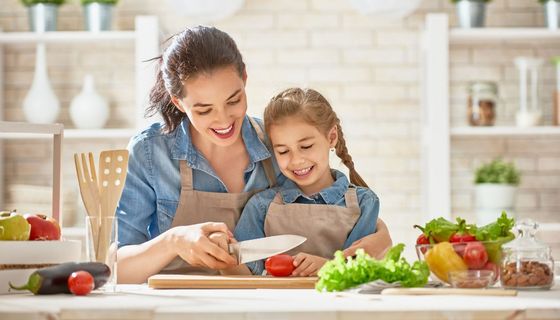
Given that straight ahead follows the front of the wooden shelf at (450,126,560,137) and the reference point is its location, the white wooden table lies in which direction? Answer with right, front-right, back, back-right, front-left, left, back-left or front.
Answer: front

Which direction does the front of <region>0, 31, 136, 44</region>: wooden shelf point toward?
toward the camera

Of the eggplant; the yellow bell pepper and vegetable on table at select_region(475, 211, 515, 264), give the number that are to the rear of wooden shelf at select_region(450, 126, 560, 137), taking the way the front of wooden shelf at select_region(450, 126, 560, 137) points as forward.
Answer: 0

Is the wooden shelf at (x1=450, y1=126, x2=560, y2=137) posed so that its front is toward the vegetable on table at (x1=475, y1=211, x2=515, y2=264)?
yes

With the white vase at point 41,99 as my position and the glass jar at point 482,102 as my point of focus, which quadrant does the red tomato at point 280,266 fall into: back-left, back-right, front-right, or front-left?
front-right

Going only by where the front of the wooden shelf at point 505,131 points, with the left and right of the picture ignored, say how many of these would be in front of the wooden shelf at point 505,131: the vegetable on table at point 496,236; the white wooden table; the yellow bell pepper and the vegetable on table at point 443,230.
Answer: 4

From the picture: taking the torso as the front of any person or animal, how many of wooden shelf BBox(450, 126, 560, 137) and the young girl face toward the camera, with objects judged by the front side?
2

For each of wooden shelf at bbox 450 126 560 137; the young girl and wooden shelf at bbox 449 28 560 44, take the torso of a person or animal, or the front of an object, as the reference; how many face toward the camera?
3

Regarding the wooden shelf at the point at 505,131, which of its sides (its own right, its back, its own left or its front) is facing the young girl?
front

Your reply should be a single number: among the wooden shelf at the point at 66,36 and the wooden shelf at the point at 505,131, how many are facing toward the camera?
2

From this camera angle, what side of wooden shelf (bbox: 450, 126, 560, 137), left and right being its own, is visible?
front

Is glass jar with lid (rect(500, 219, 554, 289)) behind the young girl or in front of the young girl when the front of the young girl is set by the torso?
in front

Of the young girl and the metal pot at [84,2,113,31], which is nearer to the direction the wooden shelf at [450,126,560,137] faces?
the young girl

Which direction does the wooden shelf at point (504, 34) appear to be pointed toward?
toward the camera

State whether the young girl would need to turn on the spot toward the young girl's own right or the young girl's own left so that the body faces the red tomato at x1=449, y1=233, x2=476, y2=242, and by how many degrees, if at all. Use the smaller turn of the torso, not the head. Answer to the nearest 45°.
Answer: approximately 45° to the young girl's own left
